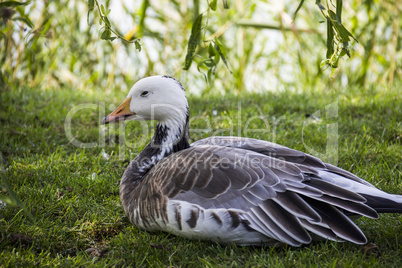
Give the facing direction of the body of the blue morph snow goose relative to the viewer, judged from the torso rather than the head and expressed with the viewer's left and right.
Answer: facing to the left of the viewer
